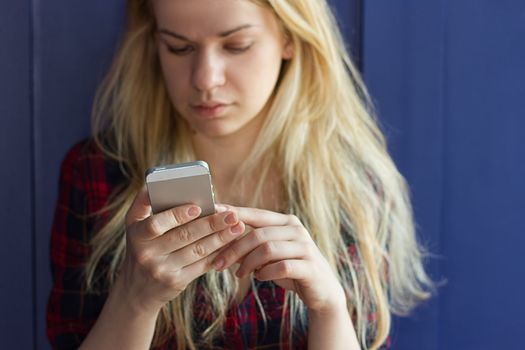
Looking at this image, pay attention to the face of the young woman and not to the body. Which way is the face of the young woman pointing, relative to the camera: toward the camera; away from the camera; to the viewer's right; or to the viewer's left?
toward the camera

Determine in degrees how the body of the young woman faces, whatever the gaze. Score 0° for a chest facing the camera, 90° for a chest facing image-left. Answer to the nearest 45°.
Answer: approximately 0°
